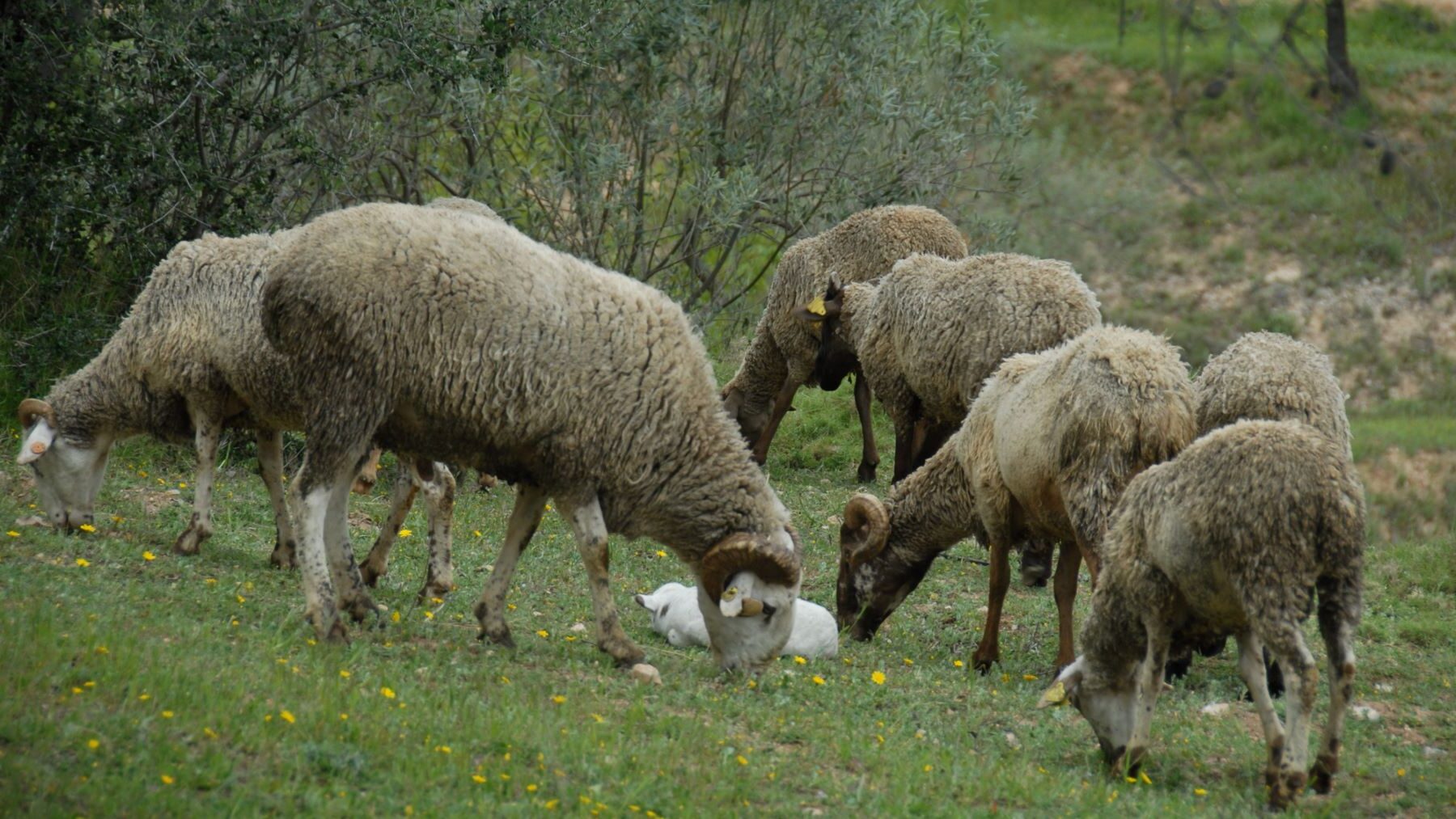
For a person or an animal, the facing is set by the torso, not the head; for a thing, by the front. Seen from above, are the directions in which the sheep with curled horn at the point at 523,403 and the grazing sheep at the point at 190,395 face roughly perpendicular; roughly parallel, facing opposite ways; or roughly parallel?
roughly parallel, facing opposite ways

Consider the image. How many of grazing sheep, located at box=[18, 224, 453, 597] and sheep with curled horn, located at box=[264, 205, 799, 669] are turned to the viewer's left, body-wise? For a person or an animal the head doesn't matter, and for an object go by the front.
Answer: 1

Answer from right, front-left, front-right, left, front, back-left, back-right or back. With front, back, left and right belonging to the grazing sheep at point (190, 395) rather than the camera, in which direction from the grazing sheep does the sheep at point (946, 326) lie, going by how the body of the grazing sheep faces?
back

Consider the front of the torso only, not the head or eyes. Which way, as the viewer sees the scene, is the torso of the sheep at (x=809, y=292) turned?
to the viewer's left

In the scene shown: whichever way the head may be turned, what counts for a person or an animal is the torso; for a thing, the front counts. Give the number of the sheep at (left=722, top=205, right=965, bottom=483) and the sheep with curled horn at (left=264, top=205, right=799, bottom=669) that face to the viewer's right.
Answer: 1

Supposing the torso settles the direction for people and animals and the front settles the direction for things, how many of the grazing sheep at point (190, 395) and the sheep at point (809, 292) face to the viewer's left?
2

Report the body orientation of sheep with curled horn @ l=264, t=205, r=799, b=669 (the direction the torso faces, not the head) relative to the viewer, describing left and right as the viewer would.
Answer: facing to the right of the viewer

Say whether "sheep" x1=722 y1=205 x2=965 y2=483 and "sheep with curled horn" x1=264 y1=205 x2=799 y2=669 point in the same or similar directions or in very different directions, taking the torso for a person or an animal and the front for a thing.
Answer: very different directions

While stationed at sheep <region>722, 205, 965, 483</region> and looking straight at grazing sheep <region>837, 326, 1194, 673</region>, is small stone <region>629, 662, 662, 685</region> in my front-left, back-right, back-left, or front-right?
front-right

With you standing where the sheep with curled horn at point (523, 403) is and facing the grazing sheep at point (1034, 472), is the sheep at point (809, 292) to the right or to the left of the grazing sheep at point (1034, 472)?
left

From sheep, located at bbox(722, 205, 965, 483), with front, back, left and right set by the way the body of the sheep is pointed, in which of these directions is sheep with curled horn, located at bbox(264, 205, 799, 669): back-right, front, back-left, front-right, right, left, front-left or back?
left

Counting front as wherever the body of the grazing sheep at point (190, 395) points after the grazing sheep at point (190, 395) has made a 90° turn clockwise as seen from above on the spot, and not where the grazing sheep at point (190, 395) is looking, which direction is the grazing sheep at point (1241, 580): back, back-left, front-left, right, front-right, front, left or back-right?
back-right

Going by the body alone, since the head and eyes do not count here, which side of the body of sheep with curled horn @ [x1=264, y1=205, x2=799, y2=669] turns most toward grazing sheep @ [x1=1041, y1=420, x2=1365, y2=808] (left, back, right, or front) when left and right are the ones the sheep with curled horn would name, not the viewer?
front

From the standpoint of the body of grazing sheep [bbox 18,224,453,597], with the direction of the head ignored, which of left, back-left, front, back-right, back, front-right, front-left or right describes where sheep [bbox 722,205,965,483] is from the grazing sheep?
back-right

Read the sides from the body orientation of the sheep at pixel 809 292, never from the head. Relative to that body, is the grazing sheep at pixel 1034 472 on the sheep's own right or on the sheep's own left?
on the sheep's own left

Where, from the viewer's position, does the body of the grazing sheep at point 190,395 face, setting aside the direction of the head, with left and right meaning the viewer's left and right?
facing to the left of the viewer
